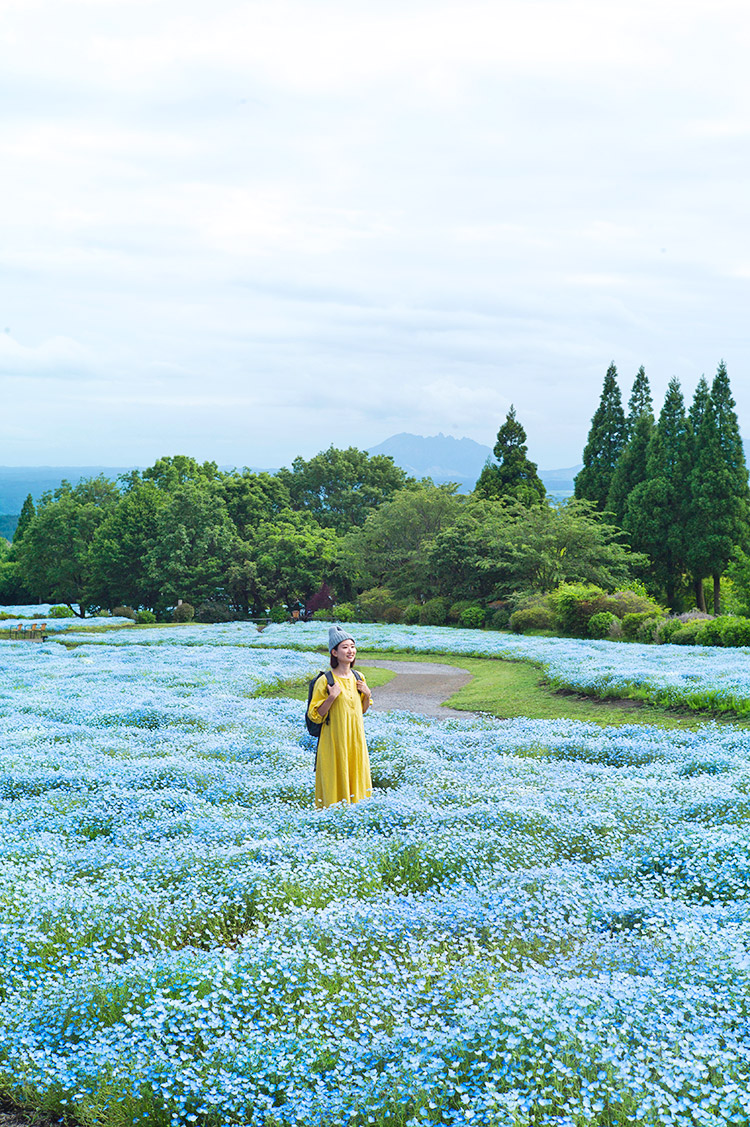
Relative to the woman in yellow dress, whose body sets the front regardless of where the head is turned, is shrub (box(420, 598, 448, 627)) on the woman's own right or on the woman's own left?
on the woman's own left

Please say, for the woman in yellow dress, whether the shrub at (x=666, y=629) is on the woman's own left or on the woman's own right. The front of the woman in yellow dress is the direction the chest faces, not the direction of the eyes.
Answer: on the woman's own left

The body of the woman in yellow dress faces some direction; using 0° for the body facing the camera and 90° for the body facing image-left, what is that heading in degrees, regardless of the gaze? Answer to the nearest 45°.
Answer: approximately 315°

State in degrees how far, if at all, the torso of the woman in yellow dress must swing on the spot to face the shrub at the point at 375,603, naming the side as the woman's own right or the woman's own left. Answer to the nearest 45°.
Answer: approximately 135° to the woman's own left

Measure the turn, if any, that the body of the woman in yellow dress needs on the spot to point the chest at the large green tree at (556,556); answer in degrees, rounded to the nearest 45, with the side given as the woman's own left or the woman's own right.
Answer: approximately 135° to the woman's own left

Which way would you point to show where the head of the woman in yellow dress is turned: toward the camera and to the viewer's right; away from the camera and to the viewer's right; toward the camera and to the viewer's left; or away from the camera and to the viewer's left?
toward the camera and to the viewer's right

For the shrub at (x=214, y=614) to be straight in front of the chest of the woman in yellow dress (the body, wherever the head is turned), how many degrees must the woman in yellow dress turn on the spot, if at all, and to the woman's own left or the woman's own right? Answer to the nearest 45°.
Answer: approximately 135° to the woman's own left
